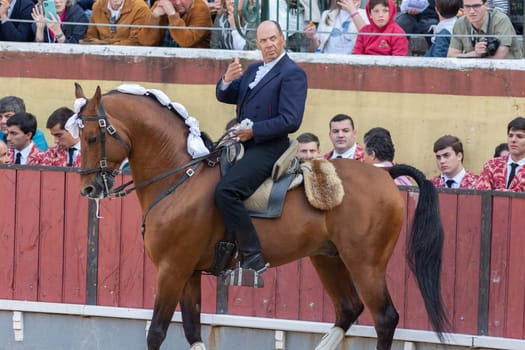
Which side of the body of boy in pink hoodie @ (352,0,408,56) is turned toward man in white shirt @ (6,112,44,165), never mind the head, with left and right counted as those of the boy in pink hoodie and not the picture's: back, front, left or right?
right

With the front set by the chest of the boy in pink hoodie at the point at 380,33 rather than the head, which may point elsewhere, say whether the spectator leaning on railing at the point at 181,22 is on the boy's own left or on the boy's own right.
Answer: on the boy's own right

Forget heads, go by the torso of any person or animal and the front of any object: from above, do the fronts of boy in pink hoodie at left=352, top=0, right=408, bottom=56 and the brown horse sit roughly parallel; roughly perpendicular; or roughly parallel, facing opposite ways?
roughly perpendicular

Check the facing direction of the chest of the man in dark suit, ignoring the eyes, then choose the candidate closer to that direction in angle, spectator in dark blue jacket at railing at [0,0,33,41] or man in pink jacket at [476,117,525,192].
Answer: the spectator in dark blue jacket at railing

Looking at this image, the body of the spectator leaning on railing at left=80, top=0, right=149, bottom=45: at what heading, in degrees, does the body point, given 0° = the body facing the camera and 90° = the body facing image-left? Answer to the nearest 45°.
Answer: approximately 0°

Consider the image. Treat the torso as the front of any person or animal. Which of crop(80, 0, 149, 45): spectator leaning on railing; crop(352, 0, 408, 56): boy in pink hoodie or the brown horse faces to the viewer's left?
the brown horse

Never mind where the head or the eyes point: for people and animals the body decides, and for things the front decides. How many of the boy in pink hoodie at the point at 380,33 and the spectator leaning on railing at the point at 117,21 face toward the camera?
2

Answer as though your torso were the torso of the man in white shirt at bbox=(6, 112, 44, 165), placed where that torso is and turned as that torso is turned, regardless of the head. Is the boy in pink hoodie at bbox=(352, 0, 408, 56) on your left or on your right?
on your left

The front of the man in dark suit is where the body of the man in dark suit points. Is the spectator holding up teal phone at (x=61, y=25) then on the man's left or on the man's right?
on the man's right
